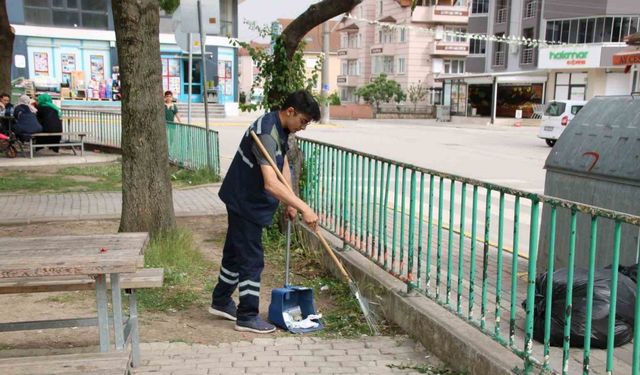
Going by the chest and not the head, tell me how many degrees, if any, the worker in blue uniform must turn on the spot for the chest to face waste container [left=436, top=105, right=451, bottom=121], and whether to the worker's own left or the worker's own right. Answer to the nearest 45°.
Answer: approximately 90° to the worker's own left

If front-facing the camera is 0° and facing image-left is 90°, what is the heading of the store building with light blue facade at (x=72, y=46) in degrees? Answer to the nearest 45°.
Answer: approximately 0°

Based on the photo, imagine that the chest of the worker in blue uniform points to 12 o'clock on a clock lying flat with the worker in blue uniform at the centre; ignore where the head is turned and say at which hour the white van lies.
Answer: The white van is roughly at 10 o'clock from the worker in blue uniform.

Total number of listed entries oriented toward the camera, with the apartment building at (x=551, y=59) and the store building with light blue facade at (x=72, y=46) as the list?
2

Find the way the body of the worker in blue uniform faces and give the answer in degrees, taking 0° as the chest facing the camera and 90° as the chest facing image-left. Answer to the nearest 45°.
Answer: approximately 270°

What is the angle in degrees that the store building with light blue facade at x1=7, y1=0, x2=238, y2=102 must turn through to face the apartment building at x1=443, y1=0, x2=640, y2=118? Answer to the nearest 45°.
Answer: approximately 90° to its left

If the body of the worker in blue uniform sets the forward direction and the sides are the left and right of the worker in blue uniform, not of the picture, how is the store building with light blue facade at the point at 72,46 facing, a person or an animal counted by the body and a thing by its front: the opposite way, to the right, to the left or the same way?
to the right

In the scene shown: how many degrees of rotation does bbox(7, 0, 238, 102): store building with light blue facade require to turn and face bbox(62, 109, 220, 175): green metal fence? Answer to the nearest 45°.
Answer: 0° — it already faces it

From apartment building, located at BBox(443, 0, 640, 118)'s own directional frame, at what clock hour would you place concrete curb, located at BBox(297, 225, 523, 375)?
The concrete curb is roughly at 12 o'clock from the apartment building.

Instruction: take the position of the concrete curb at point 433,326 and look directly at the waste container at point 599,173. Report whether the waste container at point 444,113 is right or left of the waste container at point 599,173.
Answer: left

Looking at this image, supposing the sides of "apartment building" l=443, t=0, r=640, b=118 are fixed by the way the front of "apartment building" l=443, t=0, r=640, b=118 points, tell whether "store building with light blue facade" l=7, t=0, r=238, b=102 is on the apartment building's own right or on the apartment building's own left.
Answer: on the apartment building's own right
